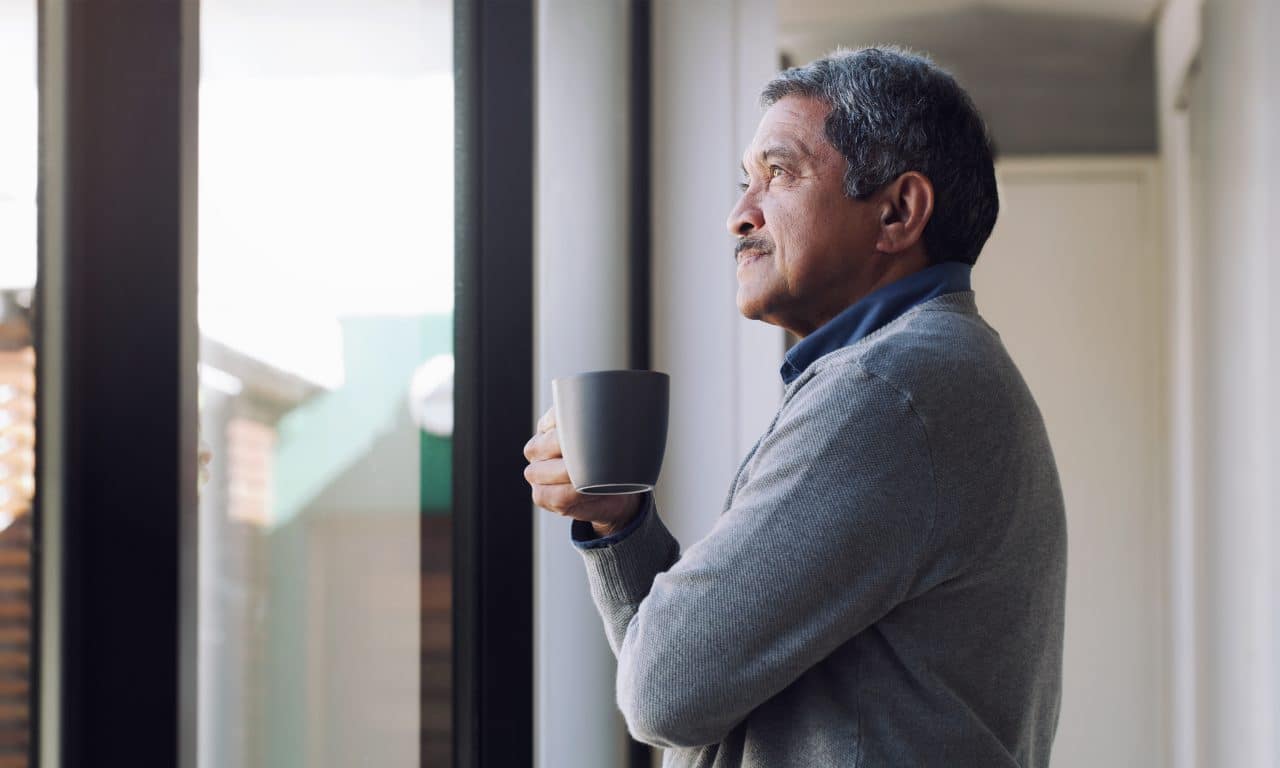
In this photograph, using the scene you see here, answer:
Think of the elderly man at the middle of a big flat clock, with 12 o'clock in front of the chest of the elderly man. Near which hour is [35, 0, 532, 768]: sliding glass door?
The sliding glass door is roughly at 1 o'clock from the elderly man.

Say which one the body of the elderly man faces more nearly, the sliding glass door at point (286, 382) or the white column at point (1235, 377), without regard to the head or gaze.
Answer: the sliding glass door

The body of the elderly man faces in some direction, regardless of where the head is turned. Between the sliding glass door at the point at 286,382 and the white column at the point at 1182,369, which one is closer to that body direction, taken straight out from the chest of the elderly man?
the sliding glass door

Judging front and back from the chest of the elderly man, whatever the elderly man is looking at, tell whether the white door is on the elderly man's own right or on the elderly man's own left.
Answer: on the elderly man's own right

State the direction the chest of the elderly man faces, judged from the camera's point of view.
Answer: to the viewer's left

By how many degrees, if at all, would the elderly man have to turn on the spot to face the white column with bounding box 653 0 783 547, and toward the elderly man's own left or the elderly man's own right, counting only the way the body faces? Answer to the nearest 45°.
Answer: approximately 90° to the elderly man's own right

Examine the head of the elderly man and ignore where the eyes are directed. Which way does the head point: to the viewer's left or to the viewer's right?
to the viewer's left
